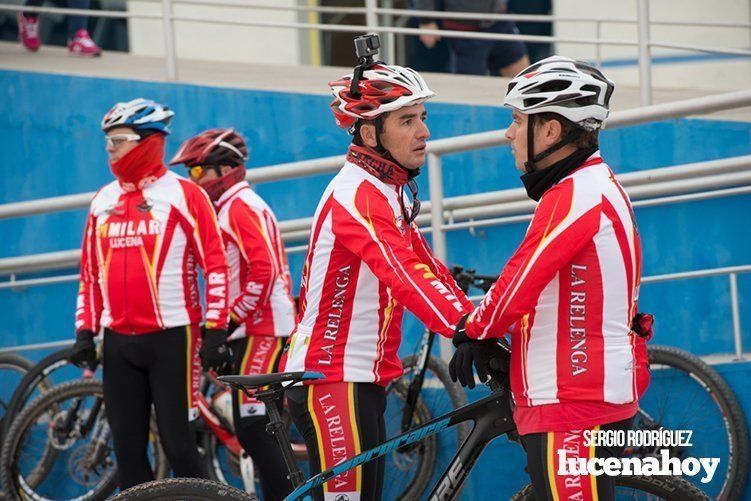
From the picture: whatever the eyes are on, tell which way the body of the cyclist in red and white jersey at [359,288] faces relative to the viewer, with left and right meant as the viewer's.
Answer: facing to the right of the viewer

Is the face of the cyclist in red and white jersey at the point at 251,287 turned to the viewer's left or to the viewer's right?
to the viewer's left

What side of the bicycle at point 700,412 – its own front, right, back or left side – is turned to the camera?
left

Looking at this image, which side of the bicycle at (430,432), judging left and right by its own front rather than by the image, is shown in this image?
right

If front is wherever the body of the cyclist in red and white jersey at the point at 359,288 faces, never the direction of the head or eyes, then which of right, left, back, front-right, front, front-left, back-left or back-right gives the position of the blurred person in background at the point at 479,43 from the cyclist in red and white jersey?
left

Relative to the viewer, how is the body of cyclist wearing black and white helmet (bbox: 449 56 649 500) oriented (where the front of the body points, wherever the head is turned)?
to the viewer's left

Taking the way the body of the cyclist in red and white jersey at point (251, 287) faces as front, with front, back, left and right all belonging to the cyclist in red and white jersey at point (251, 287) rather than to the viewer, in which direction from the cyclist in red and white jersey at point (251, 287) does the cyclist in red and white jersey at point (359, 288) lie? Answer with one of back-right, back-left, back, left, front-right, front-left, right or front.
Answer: left

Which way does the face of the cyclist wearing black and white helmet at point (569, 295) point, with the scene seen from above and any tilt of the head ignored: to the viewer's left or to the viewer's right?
to the viewer's left

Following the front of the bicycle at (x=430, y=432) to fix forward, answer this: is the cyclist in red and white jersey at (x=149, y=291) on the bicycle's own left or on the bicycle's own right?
on the bicycle's own left

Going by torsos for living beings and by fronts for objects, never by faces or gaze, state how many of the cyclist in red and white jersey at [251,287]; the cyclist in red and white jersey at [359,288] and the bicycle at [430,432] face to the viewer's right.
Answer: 2
